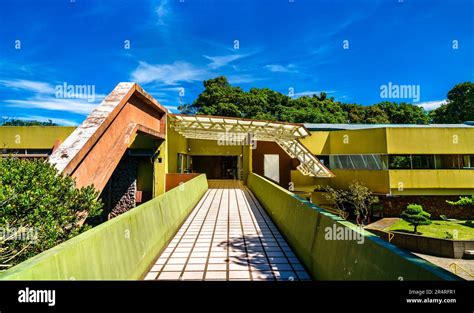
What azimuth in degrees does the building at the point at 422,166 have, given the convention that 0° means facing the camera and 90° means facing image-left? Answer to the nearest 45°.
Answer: approximately 0°

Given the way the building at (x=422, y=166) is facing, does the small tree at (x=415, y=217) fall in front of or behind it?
in front

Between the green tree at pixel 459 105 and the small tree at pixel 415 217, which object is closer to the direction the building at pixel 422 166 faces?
the small tree

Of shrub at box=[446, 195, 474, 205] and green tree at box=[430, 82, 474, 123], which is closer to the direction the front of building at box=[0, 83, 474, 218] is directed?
the shrub

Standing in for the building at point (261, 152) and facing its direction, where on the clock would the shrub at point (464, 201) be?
The shrub is roughly at 9 o'clock from the building.

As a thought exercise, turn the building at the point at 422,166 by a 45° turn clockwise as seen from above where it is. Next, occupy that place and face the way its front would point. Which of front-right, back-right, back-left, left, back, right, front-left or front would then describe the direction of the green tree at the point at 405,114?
back-right

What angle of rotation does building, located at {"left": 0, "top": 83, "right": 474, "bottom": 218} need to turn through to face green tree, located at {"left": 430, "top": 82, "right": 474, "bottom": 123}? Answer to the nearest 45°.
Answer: approximately 135° to its left

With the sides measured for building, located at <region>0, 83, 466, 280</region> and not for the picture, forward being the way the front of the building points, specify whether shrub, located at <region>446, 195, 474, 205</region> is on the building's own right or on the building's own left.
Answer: on the building's own left
